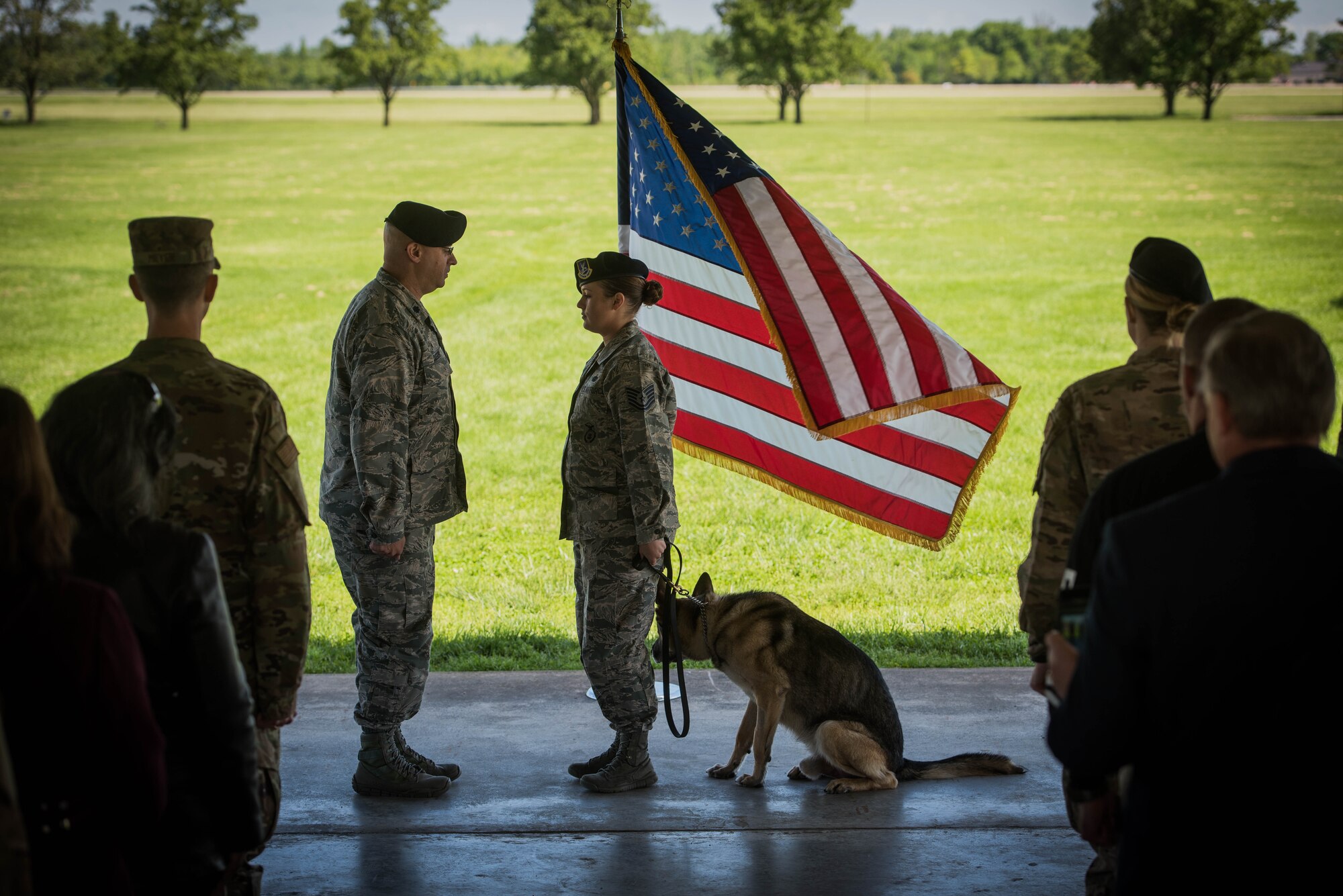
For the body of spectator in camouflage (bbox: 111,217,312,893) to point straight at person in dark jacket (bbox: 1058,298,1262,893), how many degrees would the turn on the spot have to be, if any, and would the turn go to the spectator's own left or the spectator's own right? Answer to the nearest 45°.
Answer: approximately 135° to the spectator's own right

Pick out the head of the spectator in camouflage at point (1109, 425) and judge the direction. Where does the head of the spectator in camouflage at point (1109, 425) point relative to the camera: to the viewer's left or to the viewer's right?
to the viewer's left

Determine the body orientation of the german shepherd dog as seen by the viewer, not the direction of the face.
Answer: to the viewer's left

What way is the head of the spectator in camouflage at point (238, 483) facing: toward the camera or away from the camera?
away from the camera

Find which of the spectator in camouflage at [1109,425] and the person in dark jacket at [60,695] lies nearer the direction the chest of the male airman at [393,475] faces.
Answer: the spectator in camouflage

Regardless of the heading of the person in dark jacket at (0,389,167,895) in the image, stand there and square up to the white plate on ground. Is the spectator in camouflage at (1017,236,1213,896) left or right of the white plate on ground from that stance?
right

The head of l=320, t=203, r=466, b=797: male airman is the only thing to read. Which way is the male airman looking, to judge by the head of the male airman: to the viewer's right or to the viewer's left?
to the viewer's right

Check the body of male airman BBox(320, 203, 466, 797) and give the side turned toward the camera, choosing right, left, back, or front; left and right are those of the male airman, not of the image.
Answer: right

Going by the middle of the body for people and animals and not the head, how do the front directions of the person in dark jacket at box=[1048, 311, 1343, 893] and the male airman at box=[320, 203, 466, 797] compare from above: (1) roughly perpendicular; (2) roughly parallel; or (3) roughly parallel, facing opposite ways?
roughly perpendicular

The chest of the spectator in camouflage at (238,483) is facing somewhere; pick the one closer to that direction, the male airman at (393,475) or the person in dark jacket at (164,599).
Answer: the male airman

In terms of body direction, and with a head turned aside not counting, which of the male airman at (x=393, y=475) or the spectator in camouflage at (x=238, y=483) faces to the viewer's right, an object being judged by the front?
the male airman

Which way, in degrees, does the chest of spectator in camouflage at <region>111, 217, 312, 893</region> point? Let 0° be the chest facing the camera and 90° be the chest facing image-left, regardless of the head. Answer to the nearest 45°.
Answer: approximately 180°

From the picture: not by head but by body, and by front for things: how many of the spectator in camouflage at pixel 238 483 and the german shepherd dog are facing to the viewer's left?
1

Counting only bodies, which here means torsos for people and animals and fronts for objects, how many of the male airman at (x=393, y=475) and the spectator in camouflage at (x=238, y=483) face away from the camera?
1

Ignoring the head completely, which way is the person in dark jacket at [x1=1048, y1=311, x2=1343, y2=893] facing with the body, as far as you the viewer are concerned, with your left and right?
facing away from the viewer and to the left of the viewer
